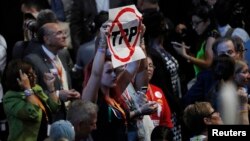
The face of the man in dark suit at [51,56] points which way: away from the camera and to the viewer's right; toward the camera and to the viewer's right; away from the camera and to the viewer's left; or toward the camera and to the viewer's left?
toward the camera and to the viewer's right

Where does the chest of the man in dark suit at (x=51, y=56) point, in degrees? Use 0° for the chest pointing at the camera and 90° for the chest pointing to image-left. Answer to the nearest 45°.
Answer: approximately 315°
